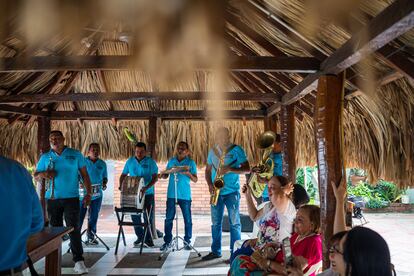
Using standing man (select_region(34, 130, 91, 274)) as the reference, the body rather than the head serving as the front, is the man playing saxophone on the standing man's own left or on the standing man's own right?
on the standing man's own left

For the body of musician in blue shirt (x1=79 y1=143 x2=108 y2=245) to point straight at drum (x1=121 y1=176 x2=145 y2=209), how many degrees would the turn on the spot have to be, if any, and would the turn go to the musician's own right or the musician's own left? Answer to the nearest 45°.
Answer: approximately 45° to the musician's own left

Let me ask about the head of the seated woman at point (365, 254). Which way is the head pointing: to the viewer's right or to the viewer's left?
to the viewer's left

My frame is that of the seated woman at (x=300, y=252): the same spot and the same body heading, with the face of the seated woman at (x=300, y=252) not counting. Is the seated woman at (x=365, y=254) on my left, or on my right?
on my left

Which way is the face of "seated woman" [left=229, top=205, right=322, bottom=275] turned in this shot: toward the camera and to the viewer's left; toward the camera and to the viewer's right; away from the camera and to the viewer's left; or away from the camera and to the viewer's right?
toward the camera and to the viewer's left

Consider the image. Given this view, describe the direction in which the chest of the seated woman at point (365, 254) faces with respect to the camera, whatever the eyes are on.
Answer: to the viewer's left

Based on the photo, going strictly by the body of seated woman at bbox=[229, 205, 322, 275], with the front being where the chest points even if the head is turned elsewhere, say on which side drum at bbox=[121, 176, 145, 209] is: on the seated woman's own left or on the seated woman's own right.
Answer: on the seated woman's own right

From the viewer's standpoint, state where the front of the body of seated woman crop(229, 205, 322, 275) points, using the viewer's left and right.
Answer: facing to the left of the viewer
